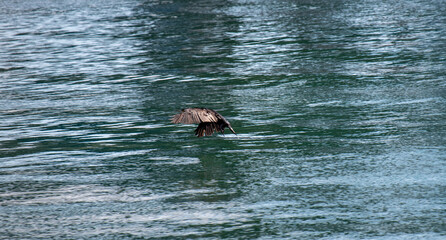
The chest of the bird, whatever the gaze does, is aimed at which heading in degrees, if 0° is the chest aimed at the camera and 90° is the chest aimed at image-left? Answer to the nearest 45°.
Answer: approximately 225°
